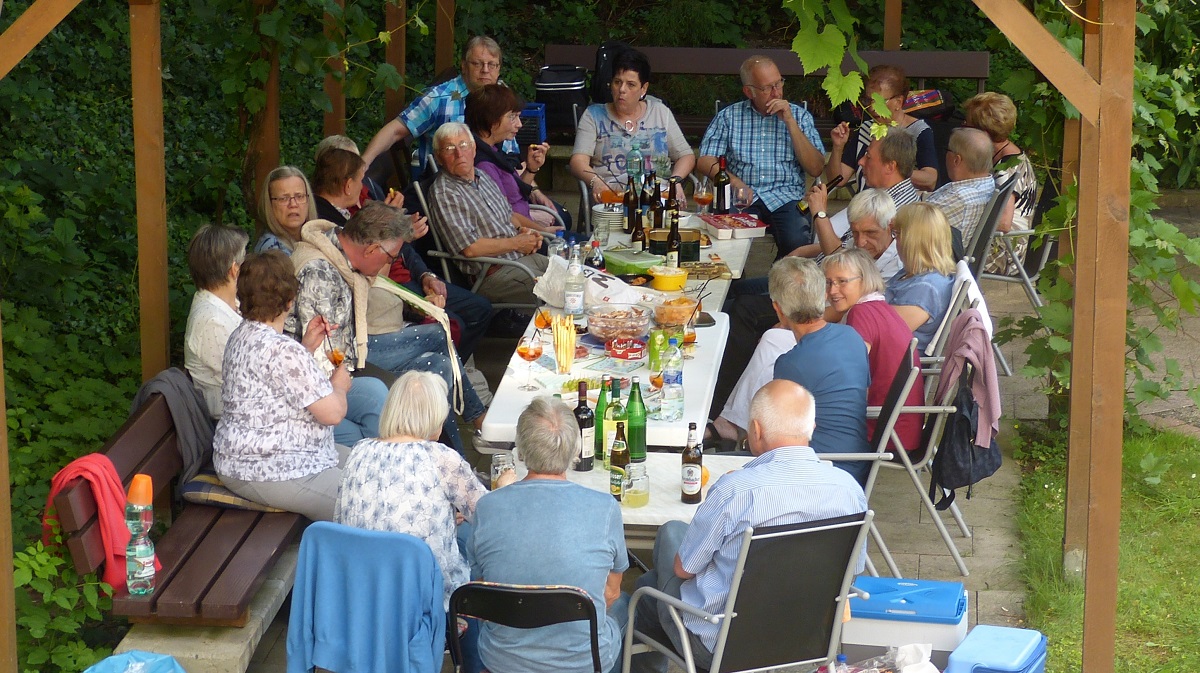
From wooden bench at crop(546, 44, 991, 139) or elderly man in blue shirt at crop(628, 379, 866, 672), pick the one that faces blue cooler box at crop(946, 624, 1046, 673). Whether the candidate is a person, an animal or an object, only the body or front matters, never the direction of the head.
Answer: the wooden bench

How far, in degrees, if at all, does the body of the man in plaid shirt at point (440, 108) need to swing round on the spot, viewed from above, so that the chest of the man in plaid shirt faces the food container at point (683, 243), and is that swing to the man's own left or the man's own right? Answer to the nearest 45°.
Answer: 0° — they already face it

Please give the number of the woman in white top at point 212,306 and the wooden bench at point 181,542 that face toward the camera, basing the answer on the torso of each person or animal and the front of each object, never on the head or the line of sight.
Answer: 0

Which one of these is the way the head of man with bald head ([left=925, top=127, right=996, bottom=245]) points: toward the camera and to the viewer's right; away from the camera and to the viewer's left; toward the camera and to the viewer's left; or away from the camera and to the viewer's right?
away from the camera and to the viewer's left

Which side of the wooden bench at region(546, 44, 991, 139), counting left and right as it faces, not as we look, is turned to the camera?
front

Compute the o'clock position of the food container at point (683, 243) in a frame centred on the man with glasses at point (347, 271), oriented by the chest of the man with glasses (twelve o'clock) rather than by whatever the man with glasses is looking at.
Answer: The food container is roughly at 11 o'clock from the man with glasses.

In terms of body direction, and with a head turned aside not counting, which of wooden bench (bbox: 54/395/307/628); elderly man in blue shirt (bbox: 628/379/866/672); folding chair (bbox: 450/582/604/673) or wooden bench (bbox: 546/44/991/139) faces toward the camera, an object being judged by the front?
wooden bench (bbox: 546/44/991/139)

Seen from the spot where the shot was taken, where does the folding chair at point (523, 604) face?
facing away from the viewer

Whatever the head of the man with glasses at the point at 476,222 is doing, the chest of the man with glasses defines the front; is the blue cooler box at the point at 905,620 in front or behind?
in front

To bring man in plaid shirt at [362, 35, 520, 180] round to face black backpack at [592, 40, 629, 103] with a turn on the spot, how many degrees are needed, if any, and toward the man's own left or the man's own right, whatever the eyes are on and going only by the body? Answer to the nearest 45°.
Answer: approximately 90° to the man's own left

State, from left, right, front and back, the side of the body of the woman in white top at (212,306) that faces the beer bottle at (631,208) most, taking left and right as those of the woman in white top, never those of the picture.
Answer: front

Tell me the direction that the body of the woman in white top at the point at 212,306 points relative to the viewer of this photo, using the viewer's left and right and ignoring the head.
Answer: facing away from the viewer and to the right of the viewer

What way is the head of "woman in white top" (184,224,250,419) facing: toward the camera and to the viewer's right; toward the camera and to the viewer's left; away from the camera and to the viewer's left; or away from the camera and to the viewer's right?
away from the camera and to the viewer's right

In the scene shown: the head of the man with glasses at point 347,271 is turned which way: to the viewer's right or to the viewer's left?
to the viewer's right

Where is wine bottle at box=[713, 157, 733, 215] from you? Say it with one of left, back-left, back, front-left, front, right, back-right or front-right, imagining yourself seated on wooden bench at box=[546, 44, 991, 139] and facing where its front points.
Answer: front

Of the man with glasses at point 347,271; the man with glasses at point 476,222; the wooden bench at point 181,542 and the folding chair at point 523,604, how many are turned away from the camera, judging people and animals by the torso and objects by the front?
1
